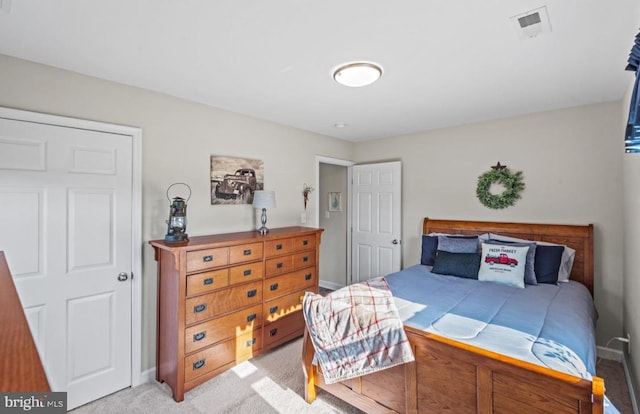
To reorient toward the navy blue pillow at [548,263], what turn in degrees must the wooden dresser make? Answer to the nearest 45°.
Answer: approximately 45° to its left

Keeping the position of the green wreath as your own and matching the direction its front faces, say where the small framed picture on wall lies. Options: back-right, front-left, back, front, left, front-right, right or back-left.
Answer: right

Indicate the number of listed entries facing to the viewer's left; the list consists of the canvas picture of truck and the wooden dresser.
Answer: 0

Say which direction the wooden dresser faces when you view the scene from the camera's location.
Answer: facing the viewer and to the right of the viewer

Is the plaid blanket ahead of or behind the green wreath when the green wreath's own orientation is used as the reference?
ahead

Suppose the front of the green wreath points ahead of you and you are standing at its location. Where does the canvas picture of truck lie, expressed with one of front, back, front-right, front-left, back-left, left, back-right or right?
front-right

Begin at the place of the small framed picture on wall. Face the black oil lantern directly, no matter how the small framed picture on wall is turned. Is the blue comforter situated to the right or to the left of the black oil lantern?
left

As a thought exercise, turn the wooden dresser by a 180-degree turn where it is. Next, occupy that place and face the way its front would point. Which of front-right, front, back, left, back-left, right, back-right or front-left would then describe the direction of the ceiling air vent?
back

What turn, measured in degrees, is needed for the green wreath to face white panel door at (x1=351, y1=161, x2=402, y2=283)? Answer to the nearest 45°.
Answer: approximately 90° to its right

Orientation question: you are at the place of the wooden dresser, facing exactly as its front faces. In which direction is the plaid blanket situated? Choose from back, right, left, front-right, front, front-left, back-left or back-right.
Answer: front

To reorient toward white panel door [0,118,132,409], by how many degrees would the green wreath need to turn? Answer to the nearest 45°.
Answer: approximately 45° to its right

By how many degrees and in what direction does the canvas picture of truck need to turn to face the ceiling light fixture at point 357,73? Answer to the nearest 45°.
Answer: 0° — it already faces it

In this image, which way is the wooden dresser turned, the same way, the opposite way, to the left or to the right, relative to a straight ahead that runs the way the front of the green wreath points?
to the left

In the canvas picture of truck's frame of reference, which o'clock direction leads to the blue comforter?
The blue comforter is roughly at 12 o'clock from the canvas picture of truck.

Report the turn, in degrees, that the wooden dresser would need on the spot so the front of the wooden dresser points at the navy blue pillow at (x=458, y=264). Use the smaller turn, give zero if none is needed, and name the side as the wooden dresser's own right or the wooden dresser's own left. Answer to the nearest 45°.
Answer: approximately 45° to the wooden dresser's own left

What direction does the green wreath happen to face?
toward the camera
